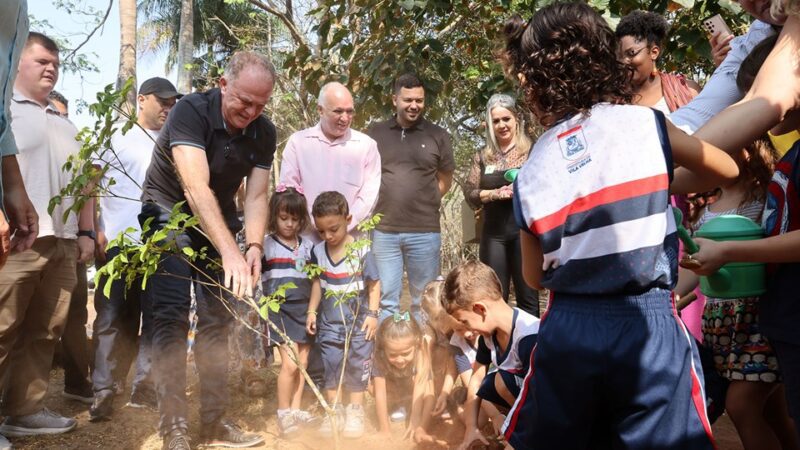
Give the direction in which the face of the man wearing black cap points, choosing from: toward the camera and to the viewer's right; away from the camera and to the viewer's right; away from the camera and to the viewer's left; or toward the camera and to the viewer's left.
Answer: toward the camera and to the viewer's right

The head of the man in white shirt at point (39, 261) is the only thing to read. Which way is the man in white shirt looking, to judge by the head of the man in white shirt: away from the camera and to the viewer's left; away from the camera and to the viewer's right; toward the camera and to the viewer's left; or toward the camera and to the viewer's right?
toward the camera and to the viewer's right

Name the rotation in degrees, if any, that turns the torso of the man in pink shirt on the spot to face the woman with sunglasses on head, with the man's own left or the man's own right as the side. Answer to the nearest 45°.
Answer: approximately 90° to the man's own left

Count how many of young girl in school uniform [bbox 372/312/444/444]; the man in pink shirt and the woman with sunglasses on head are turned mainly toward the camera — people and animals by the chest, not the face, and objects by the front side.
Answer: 3

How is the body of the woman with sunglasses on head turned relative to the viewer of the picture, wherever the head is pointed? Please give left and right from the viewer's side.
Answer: facing the viewer

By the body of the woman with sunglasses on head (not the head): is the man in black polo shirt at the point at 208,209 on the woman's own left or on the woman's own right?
on the woman's own right

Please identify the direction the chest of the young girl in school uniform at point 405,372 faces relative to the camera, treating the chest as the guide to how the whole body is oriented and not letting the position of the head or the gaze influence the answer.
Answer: toward the camera

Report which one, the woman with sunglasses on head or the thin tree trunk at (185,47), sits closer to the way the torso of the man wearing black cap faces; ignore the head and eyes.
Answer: the woman with sunglasses on head

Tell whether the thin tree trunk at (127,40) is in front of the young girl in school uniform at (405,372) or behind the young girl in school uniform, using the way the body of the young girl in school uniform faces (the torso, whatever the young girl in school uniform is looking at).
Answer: behind
